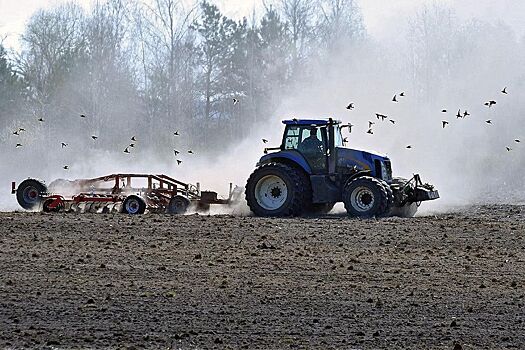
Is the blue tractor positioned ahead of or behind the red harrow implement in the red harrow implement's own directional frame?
ahead

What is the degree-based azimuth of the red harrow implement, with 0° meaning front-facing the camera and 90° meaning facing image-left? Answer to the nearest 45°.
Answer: approximately 270°
